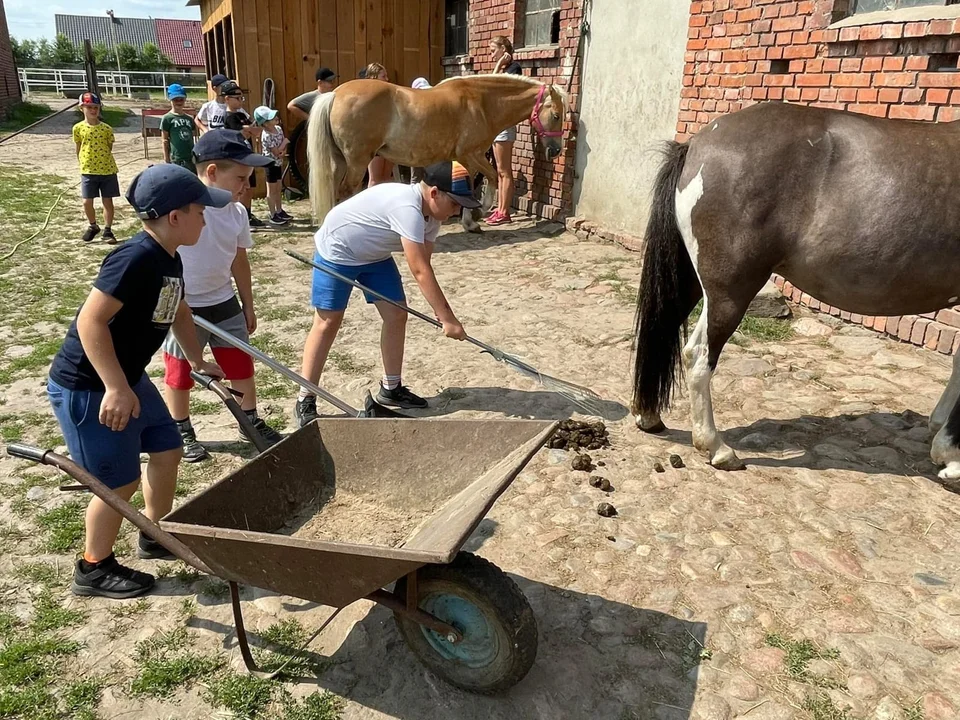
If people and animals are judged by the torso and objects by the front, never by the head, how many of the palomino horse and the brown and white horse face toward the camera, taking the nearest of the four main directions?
0

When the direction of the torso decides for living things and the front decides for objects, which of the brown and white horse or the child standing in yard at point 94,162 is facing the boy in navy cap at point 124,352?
the child standing in yard

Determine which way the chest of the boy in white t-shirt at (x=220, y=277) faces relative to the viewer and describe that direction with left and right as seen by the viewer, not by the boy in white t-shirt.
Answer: facing the viewer and to the right of the viewer

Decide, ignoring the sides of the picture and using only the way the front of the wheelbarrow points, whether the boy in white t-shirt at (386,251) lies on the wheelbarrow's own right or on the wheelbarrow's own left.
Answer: on the wheelbarrow's own left

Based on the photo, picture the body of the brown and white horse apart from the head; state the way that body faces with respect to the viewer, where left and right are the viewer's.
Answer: facing to the right of the viewer

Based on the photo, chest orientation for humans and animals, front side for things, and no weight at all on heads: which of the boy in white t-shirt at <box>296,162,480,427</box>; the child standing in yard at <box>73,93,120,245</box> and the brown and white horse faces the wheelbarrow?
the child standing in yard

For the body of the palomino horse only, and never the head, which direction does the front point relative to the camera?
to the viewer's right

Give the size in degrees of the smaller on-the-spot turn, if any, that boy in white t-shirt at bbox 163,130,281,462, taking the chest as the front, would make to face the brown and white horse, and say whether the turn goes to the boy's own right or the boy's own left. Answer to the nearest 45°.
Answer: approximately 45° to the boy's own left

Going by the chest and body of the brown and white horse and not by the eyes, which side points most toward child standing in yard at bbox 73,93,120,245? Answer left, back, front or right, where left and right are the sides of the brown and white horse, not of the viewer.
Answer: back

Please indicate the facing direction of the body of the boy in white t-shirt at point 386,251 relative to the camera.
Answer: to the viewer's right

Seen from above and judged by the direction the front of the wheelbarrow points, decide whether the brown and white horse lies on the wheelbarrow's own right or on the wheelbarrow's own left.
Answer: on the wheelbarrow's own left

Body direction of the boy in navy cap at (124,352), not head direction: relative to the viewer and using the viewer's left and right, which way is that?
facing to the right of the viewer
